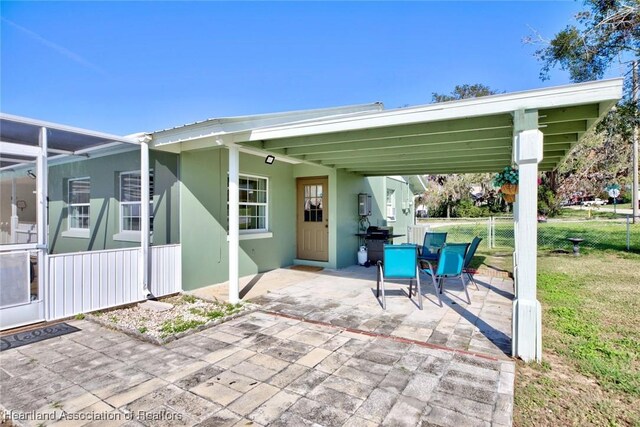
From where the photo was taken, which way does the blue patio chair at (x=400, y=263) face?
away from the camera

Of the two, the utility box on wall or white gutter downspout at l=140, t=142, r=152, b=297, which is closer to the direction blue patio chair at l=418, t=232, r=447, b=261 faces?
the white gutter downspout

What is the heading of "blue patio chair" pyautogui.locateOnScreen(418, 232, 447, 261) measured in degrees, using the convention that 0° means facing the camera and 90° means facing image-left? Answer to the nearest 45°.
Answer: approximately 45°

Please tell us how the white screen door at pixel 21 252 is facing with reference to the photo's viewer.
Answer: facing the viewer and to the right of the viewer

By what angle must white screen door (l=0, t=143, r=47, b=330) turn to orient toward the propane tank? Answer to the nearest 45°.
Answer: approximately 45° to its left

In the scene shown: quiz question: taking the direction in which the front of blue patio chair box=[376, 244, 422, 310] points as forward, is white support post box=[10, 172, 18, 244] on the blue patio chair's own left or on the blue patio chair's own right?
on the blue patio chair's own left
